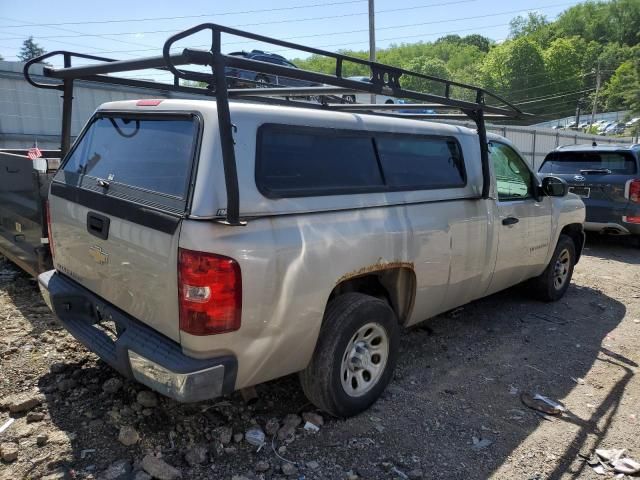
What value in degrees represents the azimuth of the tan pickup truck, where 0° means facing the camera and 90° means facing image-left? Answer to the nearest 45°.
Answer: approximately 225°

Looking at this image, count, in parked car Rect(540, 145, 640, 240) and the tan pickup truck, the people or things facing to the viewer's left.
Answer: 0

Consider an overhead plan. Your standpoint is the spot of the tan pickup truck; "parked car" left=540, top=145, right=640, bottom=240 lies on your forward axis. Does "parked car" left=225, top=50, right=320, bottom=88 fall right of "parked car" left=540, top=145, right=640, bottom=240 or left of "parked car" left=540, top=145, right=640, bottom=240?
left

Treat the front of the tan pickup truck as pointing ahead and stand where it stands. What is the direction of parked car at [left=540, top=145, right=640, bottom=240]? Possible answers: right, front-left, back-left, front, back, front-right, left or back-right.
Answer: front

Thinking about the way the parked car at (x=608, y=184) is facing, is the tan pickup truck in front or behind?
behind

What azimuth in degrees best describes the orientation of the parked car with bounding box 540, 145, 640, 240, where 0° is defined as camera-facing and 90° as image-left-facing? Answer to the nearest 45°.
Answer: approximately 180°

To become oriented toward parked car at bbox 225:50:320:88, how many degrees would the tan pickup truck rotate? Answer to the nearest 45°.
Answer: approximately 45° to its left
